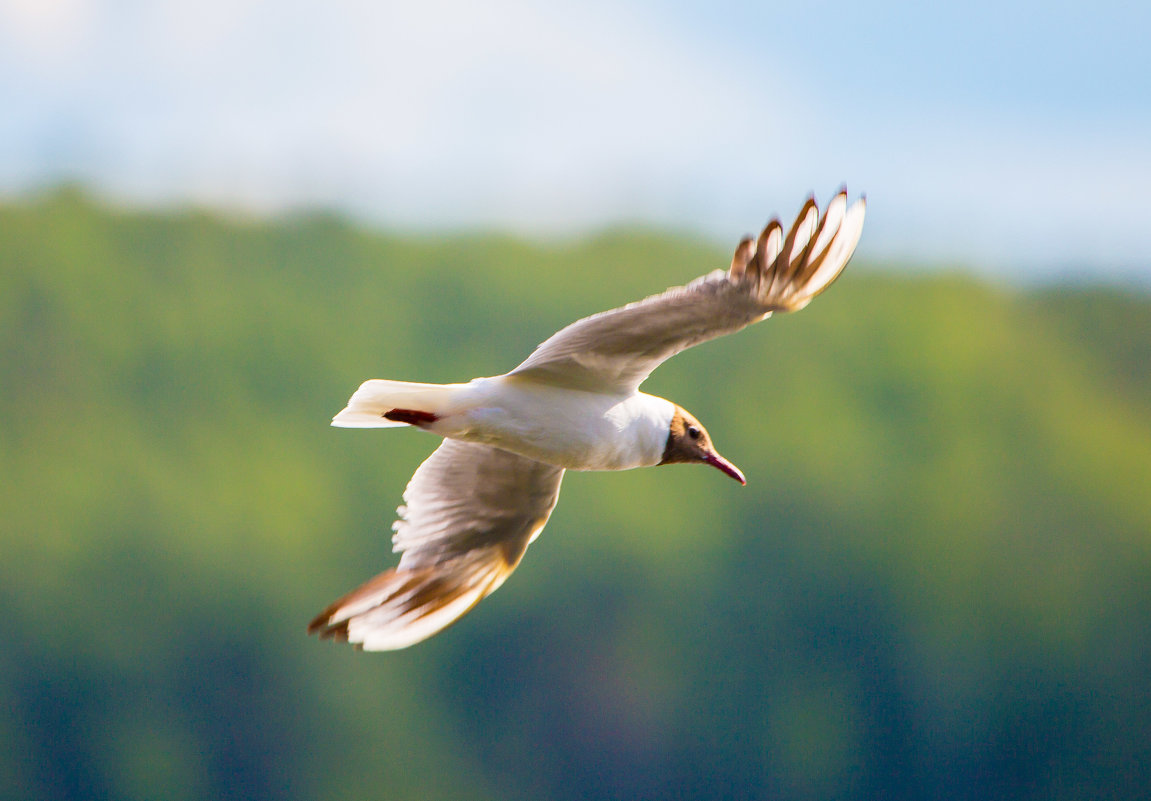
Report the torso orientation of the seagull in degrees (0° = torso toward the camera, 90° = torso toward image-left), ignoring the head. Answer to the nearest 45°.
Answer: approximately 270°
